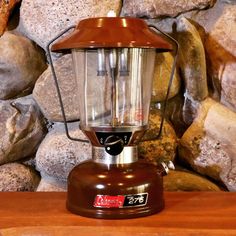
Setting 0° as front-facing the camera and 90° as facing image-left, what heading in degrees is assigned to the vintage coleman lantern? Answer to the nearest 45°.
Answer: approximately 0°
